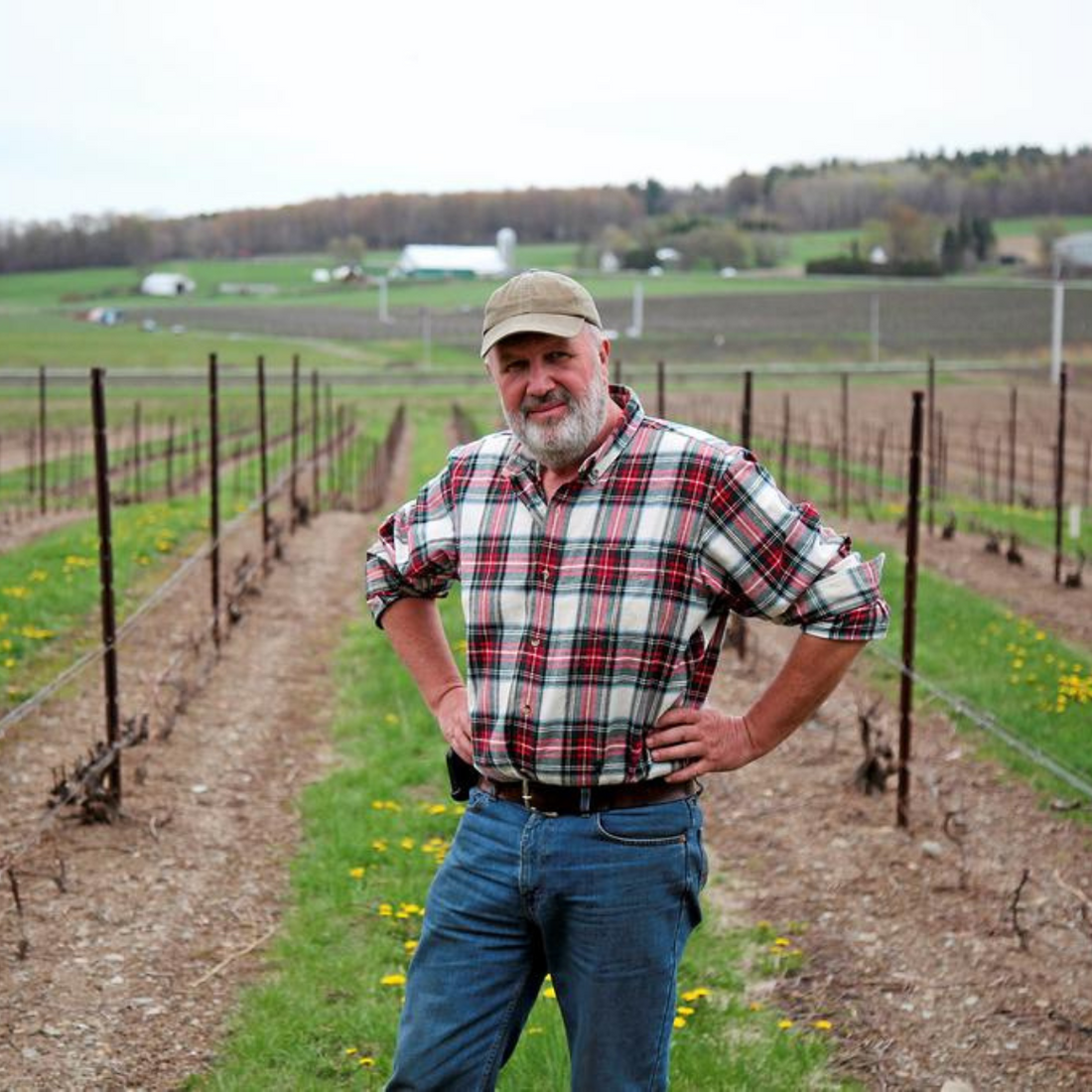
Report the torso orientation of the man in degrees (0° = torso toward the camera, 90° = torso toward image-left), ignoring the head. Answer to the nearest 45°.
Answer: approximately 45°

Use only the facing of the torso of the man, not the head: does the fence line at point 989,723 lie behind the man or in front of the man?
behind
